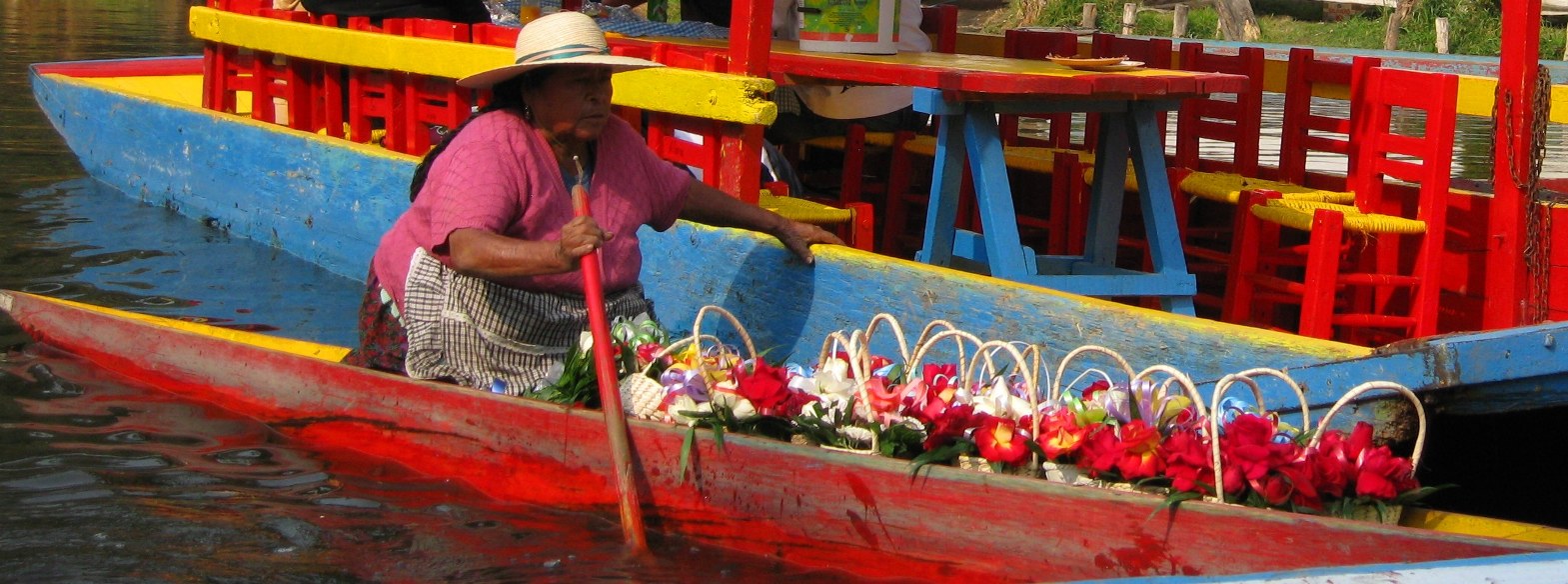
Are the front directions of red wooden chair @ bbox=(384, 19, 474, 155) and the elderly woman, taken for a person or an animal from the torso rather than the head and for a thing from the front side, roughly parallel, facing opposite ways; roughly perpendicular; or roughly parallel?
roughly perpendicular

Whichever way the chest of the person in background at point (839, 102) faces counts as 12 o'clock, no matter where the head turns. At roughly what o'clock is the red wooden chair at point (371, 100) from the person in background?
The red wooden chair is roughly at 3 o'clock from the person in background.

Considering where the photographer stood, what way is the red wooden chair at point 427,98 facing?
facing away from the viewer and to the right of the viewer

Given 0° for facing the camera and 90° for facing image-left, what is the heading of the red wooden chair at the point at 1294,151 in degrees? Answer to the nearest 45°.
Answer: approximately 45°

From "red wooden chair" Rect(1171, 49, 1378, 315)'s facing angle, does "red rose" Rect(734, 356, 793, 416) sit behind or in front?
in front

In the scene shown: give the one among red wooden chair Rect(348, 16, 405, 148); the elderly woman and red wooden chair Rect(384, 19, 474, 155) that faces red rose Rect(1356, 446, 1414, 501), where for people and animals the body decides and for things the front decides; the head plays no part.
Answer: the elderly woman

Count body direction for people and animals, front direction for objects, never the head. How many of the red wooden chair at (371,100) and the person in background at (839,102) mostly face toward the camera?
1

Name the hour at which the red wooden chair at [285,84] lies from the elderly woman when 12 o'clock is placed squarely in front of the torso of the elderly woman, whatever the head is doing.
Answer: The red wooden chair is roughly at 7 o'clock from the elderly woman.

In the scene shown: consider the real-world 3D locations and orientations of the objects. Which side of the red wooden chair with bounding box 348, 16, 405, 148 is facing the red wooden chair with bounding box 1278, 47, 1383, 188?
right

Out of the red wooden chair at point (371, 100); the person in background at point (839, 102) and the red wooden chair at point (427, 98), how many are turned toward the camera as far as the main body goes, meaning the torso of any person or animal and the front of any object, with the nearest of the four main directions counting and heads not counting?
1

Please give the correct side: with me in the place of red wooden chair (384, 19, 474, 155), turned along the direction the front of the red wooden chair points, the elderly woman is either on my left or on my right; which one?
on my right

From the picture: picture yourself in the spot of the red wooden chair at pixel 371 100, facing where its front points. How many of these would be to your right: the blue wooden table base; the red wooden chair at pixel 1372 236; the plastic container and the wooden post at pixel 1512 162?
4

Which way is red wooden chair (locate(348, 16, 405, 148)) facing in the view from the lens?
facing away from the viewer and to the right of the viewer
